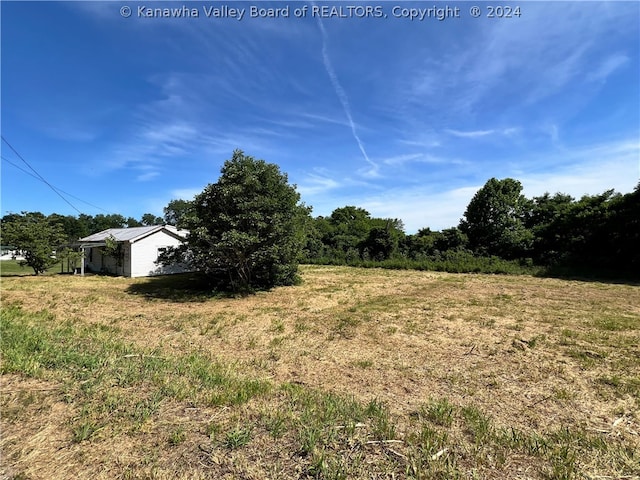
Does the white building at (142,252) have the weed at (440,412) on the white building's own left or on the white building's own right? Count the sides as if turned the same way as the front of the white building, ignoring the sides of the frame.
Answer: on the white building's own left

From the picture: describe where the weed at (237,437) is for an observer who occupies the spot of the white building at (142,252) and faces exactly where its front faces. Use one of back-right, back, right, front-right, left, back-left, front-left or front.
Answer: front-left

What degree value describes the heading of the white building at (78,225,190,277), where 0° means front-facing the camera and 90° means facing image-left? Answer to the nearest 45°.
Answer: approximately 45°

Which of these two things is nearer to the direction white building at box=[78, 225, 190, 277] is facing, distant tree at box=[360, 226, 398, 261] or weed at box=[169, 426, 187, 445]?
the weed

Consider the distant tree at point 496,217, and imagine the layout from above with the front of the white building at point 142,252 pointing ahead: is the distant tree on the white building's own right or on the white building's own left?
on the white building's own left

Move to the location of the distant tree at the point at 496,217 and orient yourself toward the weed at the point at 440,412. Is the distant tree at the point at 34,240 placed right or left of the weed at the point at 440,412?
right

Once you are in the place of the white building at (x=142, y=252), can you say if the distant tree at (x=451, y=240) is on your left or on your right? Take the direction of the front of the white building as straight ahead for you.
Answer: on your left

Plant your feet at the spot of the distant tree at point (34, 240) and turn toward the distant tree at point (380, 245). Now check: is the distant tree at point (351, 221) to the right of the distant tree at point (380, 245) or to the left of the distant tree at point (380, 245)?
left

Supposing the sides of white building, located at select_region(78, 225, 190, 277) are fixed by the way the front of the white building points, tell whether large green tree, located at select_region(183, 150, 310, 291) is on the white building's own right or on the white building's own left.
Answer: on the white building's own left

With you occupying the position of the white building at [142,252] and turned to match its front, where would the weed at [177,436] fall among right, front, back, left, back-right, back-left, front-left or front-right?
front-left
